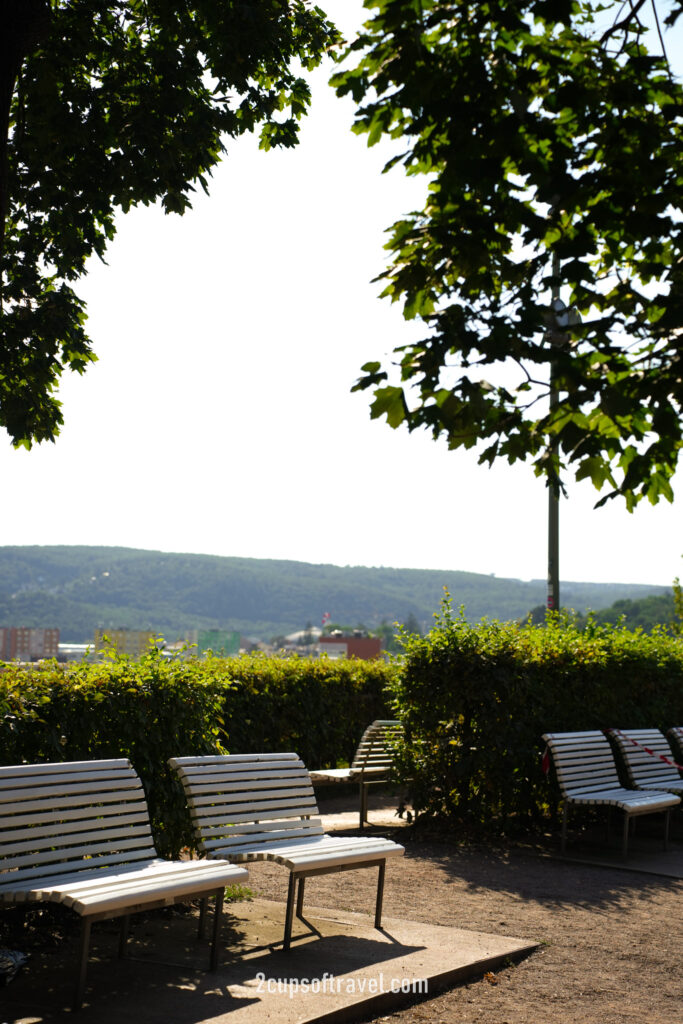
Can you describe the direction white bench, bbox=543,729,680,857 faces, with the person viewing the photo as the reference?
facing the viewer and to the right of the viewer

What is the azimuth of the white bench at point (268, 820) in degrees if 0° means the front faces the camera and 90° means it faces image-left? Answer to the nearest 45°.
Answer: approximately 315°

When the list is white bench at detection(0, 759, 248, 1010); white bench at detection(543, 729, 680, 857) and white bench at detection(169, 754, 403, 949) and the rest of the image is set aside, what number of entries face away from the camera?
0

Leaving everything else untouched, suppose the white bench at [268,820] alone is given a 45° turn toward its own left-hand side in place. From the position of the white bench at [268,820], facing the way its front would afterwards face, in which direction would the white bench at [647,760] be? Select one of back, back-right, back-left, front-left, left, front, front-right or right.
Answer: front-left

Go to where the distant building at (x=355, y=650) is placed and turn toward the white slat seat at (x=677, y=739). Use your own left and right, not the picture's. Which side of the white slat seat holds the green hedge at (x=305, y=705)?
right

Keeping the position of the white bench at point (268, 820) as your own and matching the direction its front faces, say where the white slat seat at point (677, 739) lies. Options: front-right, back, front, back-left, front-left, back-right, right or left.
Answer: left

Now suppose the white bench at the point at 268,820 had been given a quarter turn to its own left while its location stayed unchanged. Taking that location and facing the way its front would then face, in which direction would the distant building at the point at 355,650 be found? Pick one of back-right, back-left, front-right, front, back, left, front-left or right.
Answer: front-left

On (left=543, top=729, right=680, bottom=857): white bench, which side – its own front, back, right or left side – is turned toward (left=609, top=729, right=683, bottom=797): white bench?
left

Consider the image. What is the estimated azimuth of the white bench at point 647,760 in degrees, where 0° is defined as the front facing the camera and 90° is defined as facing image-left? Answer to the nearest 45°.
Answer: approximately 315°

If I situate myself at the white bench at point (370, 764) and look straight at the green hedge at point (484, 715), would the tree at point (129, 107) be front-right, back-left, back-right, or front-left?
back-right

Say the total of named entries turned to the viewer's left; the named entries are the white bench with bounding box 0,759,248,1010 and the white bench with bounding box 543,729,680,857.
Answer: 0

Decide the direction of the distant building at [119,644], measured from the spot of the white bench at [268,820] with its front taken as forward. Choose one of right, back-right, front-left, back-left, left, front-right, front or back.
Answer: back

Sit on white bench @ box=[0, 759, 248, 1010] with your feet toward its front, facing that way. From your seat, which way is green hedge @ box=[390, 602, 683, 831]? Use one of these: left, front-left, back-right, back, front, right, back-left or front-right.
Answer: left

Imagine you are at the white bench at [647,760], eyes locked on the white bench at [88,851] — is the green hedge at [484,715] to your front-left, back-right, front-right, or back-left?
front-right
